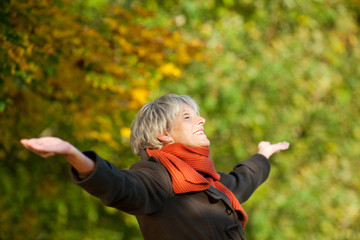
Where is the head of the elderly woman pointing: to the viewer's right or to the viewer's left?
to the viewer's right

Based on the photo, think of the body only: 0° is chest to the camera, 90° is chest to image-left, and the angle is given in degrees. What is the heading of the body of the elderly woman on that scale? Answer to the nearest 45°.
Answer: approximately 315°
